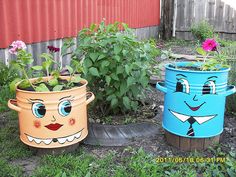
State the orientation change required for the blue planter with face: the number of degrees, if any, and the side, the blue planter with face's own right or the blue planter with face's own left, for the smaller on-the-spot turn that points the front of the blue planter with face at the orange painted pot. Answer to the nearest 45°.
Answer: approximately 90° to the blue planter with face's own right

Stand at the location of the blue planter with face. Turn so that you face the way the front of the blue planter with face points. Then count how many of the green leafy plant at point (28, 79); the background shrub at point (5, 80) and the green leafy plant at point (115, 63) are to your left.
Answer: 0

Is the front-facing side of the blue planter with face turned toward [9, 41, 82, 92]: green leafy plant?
no

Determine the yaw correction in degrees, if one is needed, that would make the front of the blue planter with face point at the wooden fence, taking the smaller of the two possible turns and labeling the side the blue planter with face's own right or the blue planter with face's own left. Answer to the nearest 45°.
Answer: approximately 180°

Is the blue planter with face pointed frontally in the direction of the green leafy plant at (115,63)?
no

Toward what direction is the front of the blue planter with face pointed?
toward the camera

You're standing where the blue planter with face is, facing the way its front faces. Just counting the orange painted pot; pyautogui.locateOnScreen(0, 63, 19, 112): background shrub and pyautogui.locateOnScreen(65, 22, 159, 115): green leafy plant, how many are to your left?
0

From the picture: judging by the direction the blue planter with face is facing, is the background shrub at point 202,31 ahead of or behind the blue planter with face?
behind

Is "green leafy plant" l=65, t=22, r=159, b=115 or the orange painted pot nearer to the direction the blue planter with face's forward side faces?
the orange painted pot

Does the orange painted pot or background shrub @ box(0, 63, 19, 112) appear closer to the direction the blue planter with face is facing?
the orange painted pot
